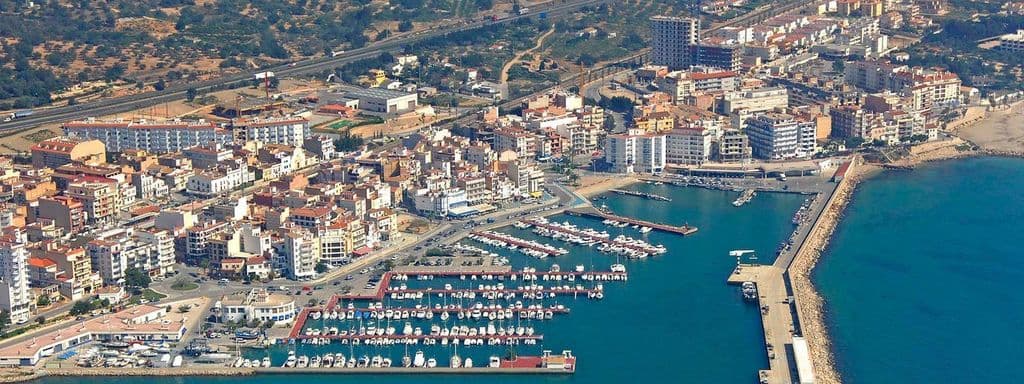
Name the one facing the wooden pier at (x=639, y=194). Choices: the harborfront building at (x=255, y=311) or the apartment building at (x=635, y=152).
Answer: the apartment building

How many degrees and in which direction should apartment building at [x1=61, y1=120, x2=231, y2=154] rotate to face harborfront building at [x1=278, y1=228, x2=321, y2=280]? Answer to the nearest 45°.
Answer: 0° — it already faces it

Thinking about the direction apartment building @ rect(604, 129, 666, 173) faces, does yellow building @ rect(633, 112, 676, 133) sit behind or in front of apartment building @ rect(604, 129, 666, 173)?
behind

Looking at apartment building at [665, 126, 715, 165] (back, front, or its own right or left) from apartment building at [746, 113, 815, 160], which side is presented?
left

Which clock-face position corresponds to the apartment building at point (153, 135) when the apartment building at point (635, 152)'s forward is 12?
the apartment building at point (153, 135) is roughly at 3 o'clock from the apartment building at point (635, 152).

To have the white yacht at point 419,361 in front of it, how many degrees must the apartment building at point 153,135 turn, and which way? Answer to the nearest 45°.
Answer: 0° — it already faces it

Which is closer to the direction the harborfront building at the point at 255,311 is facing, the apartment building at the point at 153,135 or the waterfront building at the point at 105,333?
the waterfront building
